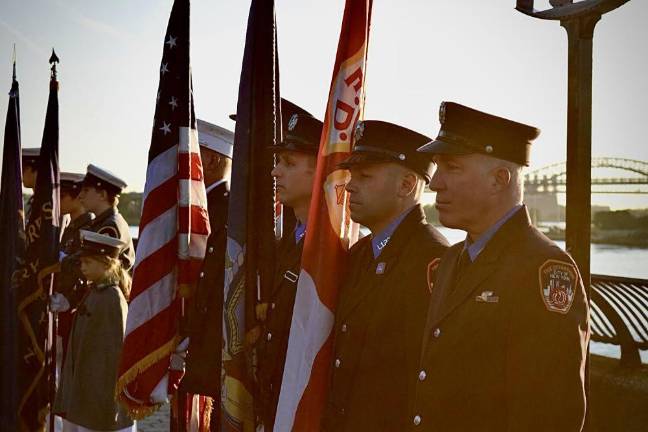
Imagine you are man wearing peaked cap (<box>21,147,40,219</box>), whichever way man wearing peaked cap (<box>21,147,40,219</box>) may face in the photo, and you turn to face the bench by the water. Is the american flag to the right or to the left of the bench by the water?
right

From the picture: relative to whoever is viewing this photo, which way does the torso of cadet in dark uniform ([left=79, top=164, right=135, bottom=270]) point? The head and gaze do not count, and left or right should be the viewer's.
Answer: facing to the left of the viewer

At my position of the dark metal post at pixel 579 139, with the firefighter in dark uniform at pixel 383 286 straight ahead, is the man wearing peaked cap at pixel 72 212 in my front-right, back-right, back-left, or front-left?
front-right

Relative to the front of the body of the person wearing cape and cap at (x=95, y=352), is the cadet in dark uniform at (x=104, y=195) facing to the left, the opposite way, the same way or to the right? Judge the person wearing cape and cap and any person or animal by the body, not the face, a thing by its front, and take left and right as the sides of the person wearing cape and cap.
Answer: the same way

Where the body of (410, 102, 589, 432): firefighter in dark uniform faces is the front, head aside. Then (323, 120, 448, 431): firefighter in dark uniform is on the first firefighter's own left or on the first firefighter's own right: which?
on the first firefighter's own right

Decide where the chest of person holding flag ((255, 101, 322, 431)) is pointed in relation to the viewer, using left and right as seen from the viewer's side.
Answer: facing the viewer and to the left of the viewer

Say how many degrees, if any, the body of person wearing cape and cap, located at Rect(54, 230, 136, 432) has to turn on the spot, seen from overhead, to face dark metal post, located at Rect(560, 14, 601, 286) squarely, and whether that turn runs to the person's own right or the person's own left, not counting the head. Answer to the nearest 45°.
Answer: approximately 135° to the person's own left

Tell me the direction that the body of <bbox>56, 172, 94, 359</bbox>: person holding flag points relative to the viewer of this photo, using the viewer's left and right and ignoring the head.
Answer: facing to the left of the viewer

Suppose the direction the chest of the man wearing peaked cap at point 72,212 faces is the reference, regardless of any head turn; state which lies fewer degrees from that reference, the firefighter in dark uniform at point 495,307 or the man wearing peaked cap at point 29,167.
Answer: the man wearing peaked cap

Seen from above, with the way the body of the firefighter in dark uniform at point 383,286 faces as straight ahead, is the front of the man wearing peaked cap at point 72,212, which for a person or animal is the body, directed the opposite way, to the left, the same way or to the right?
the same way

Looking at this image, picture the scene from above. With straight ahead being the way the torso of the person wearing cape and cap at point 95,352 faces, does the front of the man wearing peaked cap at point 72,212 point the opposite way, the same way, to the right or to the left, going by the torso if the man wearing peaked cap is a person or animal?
the same way

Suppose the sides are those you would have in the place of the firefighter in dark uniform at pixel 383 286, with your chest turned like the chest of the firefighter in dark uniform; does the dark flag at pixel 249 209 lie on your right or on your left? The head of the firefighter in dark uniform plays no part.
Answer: on your right

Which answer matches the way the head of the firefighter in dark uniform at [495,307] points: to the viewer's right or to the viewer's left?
to the viewer's left

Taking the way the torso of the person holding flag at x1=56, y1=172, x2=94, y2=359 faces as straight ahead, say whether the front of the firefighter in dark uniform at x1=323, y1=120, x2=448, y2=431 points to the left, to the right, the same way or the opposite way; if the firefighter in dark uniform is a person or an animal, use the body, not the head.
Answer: the same way

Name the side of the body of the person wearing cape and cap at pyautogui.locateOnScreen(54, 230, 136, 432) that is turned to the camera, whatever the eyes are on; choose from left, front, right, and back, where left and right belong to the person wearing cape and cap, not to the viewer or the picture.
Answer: left

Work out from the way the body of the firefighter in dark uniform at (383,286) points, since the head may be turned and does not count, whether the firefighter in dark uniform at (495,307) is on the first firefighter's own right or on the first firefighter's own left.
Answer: on the first firefighter's own left

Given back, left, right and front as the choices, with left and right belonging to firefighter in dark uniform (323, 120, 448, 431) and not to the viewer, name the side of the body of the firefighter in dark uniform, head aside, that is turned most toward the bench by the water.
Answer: back
